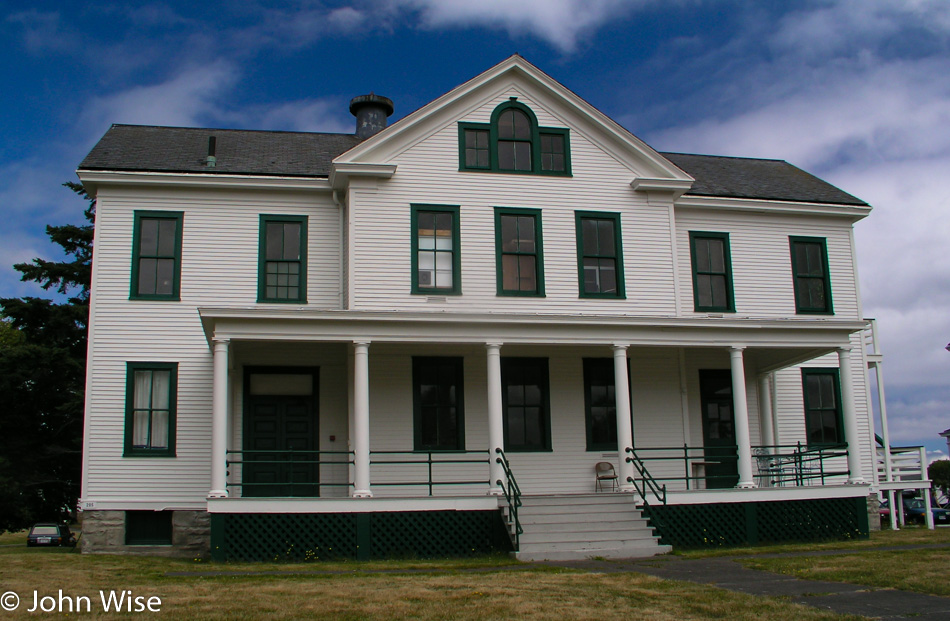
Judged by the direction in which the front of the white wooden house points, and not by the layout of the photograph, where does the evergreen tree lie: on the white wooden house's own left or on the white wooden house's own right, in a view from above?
on the white wooden house's own right

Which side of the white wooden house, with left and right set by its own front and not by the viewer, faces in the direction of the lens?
front

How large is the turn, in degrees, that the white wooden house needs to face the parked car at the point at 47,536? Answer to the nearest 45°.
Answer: approximately 135° to its right

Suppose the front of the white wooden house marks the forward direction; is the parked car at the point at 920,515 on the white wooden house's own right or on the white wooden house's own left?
on the white wooden house's own left

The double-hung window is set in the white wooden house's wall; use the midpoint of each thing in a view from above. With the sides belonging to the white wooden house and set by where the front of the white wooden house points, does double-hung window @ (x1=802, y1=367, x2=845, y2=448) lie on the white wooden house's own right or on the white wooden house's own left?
on the white wooden house's own left
